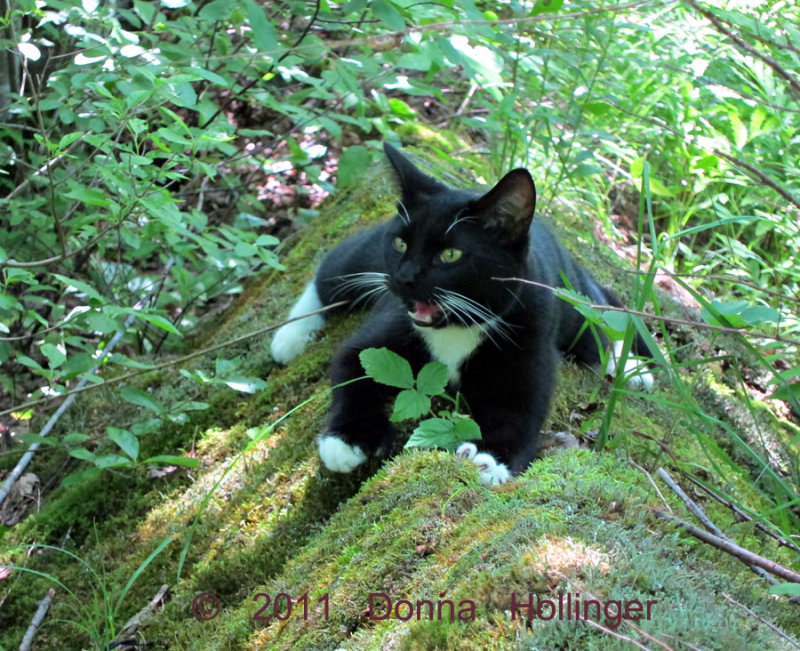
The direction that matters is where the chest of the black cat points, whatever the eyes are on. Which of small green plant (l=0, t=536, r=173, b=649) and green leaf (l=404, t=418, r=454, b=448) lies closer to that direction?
the green leaf

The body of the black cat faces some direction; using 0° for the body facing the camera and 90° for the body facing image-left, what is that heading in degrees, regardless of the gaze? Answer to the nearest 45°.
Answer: approximately 0°

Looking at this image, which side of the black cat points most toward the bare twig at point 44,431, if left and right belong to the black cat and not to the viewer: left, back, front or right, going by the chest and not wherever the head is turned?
right

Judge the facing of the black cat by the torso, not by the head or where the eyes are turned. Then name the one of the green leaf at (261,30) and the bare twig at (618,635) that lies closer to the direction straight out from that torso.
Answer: the bare twig

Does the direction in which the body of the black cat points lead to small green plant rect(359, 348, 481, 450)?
yes

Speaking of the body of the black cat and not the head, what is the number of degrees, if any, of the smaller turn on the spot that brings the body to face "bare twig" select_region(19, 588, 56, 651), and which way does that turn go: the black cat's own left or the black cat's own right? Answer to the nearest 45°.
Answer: approximately 45° to the black cat's own right

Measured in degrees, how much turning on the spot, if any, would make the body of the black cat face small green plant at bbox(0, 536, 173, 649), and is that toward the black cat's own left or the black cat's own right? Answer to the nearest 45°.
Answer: approximately 45° to the black cat's own right

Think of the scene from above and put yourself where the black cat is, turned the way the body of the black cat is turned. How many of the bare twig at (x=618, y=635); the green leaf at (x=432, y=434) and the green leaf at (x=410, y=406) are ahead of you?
3
